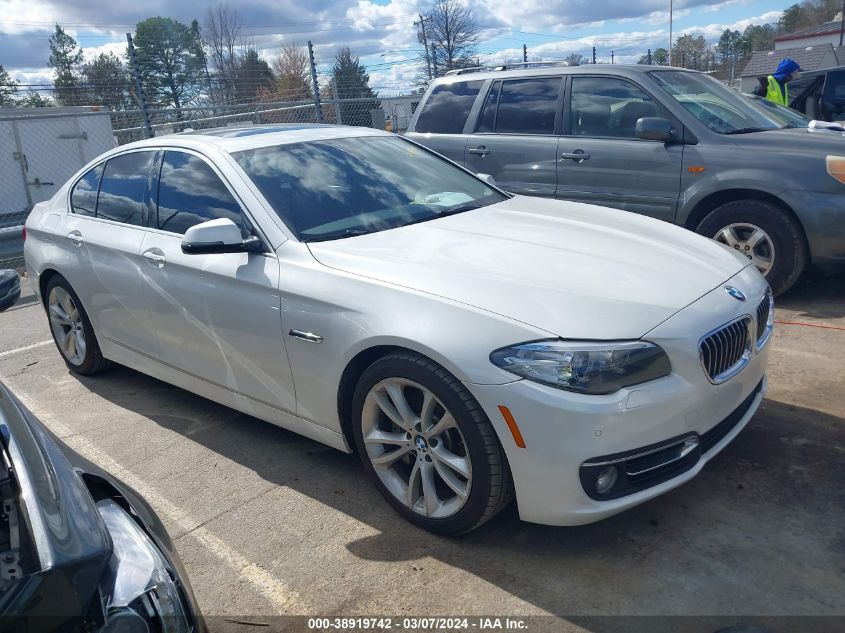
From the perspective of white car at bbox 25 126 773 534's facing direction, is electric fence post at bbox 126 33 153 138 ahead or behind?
behind

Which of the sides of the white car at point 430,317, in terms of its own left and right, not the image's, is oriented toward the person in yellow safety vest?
left

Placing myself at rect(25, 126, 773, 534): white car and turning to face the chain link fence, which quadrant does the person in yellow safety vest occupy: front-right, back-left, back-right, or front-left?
front-right

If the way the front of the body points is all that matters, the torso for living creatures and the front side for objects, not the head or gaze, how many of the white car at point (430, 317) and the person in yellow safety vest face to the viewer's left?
0

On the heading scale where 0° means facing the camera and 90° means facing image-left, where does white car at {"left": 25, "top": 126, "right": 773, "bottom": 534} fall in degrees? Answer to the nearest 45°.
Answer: approximately 315°

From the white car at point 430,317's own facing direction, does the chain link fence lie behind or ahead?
behind

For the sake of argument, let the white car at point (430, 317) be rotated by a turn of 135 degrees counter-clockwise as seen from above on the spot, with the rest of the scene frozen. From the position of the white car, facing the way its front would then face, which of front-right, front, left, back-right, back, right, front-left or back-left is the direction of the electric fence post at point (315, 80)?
front

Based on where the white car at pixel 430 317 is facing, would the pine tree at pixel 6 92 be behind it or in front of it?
behind
